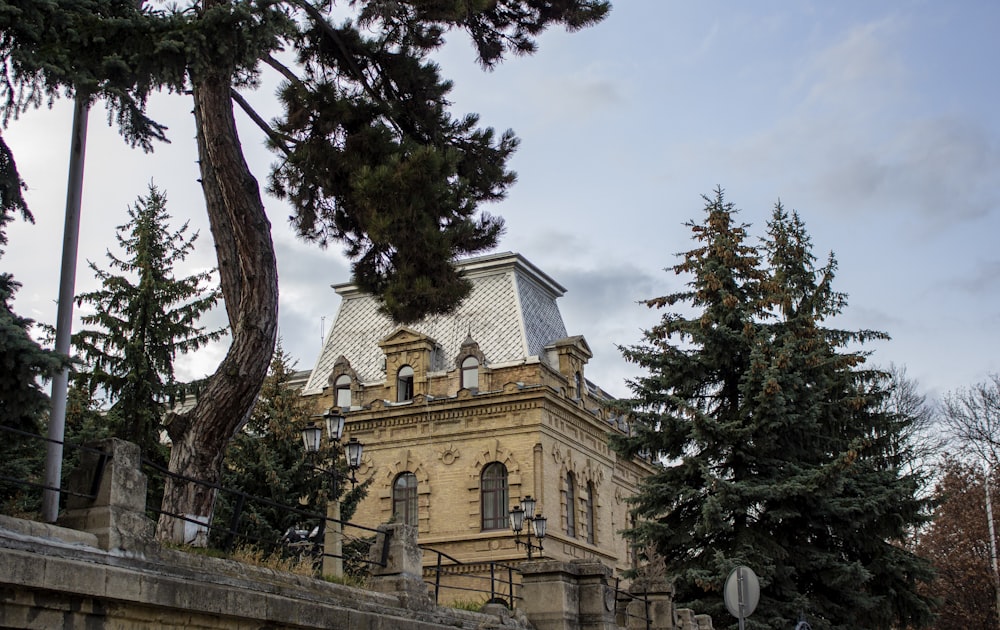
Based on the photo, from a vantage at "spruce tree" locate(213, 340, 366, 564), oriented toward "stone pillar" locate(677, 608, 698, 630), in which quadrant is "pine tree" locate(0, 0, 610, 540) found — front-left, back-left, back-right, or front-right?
front-right

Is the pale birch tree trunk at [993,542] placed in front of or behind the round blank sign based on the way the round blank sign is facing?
in front

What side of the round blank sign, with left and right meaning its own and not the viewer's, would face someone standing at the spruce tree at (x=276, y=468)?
left

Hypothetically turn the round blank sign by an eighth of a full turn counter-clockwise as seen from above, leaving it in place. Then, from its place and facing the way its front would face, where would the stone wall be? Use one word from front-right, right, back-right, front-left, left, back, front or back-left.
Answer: back-left

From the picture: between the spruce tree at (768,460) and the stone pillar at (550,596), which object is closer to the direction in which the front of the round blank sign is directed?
the spruce tree

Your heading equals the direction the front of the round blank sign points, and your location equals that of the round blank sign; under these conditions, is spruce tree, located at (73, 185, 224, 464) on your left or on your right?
on your left

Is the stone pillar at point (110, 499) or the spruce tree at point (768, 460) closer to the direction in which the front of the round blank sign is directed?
the spruce tree

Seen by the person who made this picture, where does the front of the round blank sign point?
facing away from the viewer and to the right of the viewer

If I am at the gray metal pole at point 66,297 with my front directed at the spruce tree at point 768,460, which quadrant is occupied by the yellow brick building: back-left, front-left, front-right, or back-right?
front-left

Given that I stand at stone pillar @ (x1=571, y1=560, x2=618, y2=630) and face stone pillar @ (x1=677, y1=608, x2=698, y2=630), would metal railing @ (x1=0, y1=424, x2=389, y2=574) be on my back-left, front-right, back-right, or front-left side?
back-left

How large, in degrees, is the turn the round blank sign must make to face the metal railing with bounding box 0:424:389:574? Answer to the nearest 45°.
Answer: approximately 135° to its left

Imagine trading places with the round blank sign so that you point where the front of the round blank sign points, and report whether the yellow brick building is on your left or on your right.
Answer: on your left

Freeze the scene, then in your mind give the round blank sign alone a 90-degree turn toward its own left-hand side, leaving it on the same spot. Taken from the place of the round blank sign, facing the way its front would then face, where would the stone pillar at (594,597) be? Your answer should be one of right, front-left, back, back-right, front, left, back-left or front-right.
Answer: front
